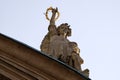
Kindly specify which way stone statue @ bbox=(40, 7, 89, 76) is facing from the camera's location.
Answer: facing the viewer and to the right of the viewer
